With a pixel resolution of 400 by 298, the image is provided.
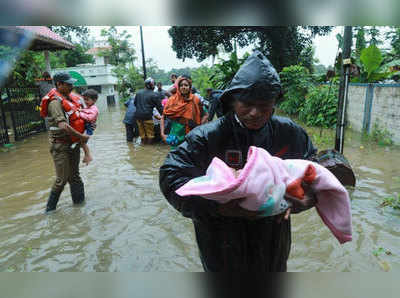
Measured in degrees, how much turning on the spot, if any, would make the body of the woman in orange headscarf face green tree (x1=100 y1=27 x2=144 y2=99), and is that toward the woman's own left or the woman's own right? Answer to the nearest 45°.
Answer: approximately 180°

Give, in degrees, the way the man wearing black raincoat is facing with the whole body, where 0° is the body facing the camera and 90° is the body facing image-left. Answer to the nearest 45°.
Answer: approximately 0°

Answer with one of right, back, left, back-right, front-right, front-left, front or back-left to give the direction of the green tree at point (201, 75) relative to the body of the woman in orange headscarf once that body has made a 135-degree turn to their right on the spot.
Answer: front-right

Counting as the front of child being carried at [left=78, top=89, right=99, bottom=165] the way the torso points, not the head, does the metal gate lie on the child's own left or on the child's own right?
on the child's own right

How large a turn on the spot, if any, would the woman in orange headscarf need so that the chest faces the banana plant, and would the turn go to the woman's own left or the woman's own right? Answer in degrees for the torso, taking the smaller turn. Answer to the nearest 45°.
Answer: approximately 135° to the woman's own left

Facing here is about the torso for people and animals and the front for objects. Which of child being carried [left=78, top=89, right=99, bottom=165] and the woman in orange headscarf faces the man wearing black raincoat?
the woman in orange headscarf

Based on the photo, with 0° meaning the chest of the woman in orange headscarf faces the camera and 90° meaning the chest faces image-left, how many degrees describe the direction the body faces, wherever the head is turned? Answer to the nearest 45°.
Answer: approximately 0°

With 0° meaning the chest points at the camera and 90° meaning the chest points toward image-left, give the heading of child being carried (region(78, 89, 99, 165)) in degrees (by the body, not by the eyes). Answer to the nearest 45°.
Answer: approximately 90°

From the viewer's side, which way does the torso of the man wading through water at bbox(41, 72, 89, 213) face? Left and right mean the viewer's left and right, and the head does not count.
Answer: facing to the right of the viewer
